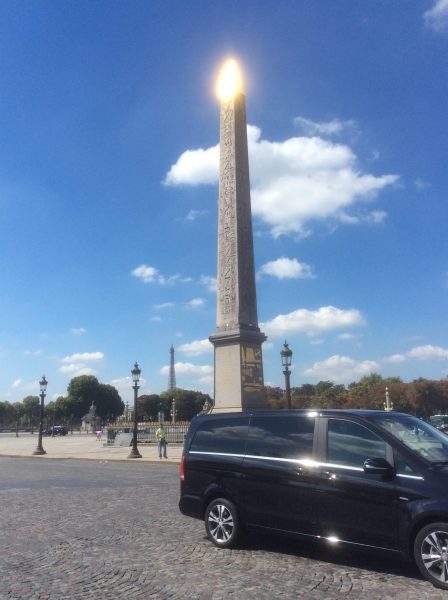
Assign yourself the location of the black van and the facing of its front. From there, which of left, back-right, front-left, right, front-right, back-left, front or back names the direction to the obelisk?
back-left

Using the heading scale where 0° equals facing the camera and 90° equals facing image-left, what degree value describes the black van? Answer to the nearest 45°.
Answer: approximately 315°
